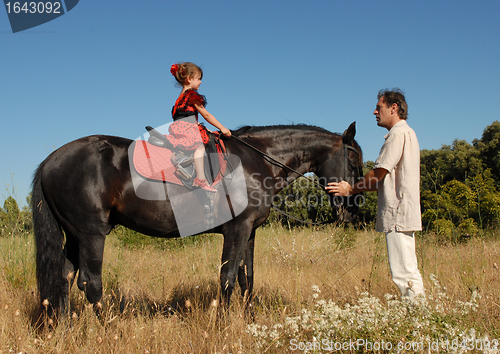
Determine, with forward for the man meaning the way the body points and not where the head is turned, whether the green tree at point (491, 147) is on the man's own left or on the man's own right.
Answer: on the man's own right

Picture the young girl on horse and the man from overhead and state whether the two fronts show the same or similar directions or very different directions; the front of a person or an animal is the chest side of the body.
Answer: very different directions

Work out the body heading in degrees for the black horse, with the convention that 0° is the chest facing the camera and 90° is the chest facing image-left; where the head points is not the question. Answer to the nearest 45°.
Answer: approximately 270°

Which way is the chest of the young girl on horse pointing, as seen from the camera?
to the viewer's right

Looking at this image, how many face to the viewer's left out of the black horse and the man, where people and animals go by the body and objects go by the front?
1

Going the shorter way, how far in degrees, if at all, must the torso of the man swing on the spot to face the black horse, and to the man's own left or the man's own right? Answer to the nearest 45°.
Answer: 0° — they already face it

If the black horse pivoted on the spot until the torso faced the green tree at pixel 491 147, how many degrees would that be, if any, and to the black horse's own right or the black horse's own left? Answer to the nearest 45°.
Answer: approximately 45° to the black horse's own left

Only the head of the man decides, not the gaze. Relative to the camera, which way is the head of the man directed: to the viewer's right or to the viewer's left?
to the viewer's left

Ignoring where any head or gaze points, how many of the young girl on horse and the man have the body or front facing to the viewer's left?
1

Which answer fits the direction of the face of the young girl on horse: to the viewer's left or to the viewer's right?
to the viewer's right

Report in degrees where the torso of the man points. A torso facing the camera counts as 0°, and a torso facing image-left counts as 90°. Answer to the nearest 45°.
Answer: approximately 90°
